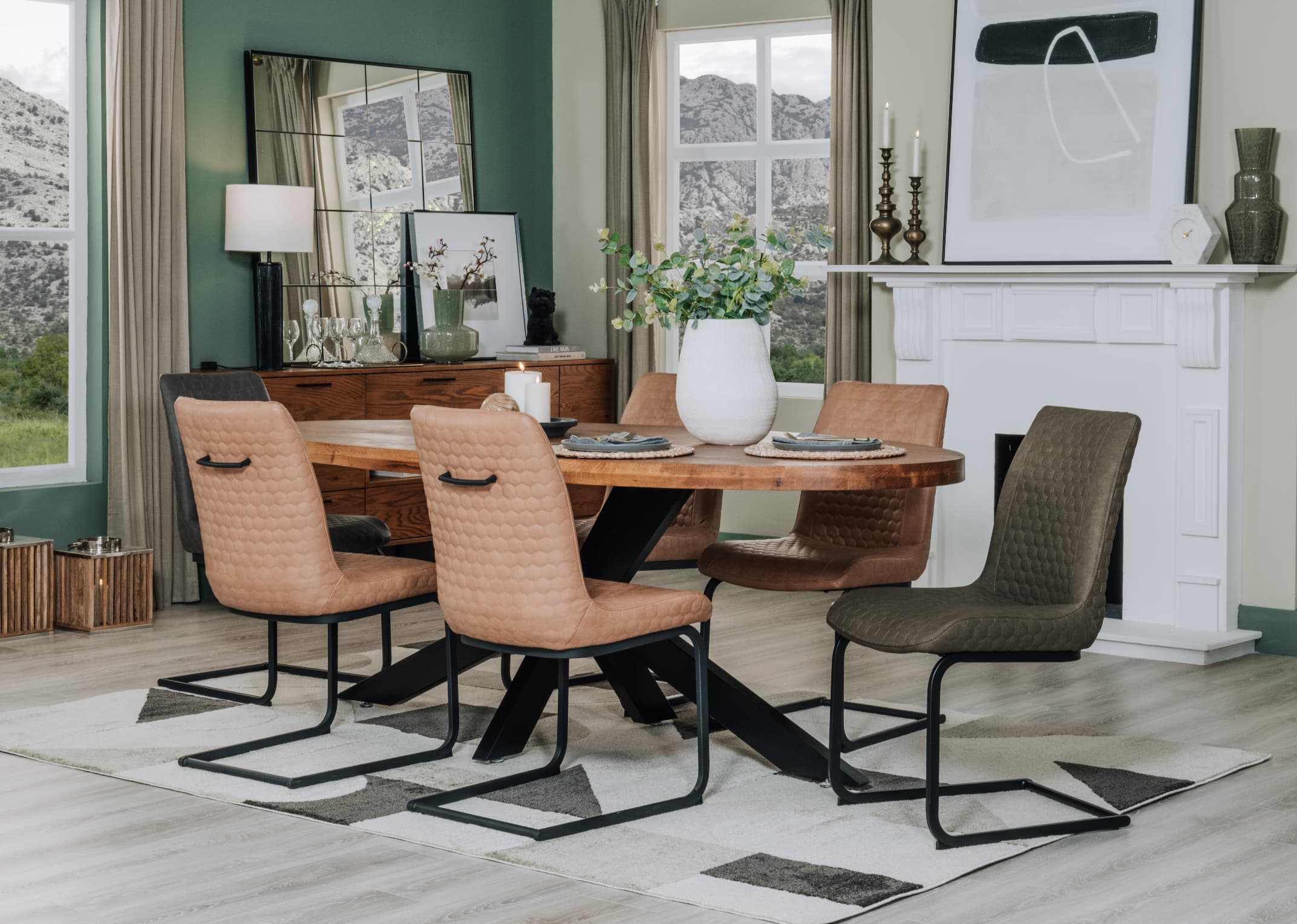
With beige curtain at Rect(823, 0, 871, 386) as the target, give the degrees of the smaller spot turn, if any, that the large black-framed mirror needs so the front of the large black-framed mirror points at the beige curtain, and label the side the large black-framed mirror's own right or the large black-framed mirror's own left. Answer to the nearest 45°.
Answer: approximately 45° to the large black-framed mirror's own left

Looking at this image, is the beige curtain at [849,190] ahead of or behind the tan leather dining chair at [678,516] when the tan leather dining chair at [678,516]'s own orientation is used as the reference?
behind

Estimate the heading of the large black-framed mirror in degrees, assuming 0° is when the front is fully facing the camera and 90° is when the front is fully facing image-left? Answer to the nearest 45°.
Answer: approximately 315°

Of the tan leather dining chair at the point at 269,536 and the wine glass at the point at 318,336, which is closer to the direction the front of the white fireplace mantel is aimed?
the tan leather dining chair

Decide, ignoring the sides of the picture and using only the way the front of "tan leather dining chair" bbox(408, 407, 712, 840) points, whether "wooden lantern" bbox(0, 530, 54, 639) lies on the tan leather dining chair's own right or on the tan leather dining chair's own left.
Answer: on the tan leather dining chair's own left

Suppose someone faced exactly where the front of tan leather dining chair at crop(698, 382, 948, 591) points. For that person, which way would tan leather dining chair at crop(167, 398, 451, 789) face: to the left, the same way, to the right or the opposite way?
the opposite way

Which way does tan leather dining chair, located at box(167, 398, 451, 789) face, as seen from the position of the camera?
facing away from the viewer and to the right of the viewer

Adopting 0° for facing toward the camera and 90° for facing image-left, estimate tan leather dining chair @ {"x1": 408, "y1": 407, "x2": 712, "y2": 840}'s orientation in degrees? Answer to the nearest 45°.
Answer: approximately 225°

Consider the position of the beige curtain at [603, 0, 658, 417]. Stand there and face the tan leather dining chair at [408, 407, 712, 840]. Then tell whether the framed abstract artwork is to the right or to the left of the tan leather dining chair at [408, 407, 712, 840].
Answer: left

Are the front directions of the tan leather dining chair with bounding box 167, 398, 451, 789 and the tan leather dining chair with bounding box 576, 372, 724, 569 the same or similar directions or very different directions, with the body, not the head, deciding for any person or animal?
very different directions
